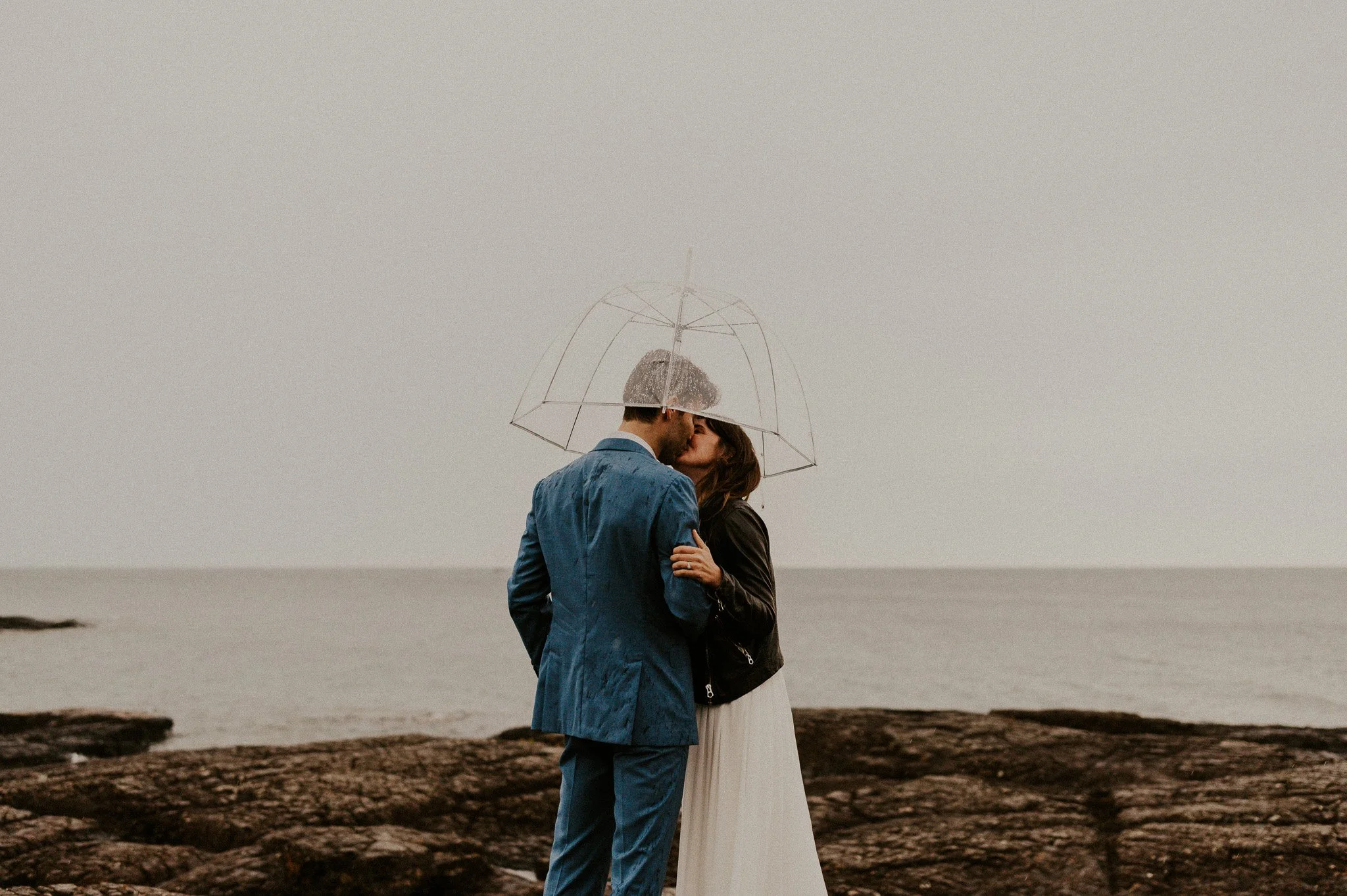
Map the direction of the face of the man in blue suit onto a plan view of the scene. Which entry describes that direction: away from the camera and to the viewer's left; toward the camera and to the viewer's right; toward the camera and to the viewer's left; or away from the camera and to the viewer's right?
away from the camera and to the viewer's right

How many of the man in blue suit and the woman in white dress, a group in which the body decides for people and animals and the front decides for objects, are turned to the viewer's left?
1

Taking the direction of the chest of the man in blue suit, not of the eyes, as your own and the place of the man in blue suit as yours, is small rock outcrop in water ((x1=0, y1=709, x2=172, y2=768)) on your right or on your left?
on your left

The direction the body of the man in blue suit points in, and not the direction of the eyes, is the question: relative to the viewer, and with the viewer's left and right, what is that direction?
facing away from the viewer and to the right of the viewer

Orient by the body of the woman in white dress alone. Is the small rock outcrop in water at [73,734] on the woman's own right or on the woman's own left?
on the woman's own right

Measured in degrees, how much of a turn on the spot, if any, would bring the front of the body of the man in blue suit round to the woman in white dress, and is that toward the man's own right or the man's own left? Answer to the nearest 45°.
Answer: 0° — they already face them

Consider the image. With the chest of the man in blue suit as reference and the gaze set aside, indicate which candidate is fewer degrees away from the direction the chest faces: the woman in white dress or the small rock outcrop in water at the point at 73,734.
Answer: the woman in white dress

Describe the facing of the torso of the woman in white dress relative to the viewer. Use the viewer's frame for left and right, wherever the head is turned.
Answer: facing to the left of the viewer
